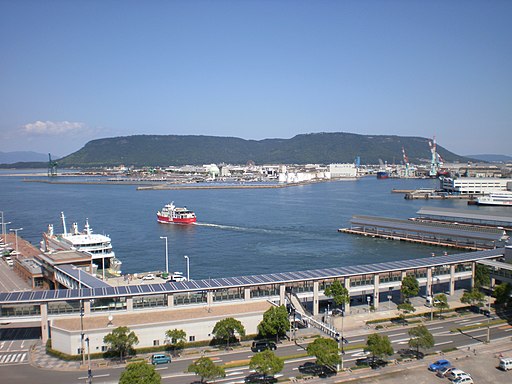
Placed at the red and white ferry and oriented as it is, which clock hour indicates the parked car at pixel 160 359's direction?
The parked car is roughly at 9 o'clock from the red and white ferry.

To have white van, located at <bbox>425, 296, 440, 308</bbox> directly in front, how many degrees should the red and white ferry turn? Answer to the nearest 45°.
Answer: approximately 90° to its left

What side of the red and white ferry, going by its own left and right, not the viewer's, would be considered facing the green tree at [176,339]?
left

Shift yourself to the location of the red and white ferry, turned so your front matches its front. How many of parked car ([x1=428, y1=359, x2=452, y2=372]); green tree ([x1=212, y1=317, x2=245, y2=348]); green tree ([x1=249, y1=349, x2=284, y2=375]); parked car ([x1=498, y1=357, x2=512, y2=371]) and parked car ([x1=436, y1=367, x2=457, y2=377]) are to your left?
5

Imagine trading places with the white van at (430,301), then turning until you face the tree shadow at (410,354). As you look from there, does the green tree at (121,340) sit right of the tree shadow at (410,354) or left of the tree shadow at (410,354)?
right

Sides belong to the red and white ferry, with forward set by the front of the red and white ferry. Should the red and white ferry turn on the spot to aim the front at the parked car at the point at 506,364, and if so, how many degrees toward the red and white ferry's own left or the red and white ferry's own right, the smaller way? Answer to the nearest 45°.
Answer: approximately 90° to the red and white ferry's own left

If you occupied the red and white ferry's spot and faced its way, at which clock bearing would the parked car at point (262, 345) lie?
The parked car is roughly at 9 o'clock from the red and white ferry.

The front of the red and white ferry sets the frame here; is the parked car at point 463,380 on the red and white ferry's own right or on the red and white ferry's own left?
on the red and white ferry's own left

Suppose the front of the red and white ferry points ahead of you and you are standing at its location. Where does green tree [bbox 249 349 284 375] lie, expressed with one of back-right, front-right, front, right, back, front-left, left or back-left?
left

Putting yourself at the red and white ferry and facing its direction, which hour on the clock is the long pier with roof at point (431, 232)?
The long pier with roof is roughly at 7 o'clock from the red and white ferry.

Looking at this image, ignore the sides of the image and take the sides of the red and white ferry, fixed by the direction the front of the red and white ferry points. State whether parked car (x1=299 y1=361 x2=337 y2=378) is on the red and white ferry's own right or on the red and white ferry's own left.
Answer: on the red and white ferry's own left

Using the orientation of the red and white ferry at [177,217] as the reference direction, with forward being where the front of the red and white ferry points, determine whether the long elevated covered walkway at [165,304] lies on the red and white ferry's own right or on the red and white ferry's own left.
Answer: on the red and white ferry's own left

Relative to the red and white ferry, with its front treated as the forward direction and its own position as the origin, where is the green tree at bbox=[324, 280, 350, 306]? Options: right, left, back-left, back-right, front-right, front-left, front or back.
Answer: left

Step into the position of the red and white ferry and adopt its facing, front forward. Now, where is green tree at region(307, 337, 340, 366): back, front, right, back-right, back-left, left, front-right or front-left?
left

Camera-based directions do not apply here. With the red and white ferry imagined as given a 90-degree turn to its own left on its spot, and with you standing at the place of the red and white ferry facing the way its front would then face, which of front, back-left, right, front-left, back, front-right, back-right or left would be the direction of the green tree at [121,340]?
front

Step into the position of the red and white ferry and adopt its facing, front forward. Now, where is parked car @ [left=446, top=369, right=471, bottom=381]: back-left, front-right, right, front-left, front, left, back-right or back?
left

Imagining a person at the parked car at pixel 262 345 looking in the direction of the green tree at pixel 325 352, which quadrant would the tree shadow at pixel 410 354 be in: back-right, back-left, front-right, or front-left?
front-left

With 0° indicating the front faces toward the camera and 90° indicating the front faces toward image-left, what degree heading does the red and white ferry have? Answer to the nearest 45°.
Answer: approximately 90°
